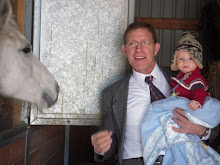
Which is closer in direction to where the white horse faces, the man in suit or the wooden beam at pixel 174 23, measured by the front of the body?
the man in suit

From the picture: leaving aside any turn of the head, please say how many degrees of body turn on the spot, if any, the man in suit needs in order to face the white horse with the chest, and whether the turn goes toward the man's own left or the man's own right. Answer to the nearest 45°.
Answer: approximately 45° to the man's own right

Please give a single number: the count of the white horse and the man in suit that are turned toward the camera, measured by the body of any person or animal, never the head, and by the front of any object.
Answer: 1

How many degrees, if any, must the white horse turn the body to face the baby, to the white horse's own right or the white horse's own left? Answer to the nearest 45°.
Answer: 0° — it already faces them

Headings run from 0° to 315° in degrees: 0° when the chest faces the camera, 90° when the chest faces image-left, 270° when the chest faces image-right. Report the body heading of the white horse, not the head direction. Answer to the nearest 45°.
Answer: approximately 270°

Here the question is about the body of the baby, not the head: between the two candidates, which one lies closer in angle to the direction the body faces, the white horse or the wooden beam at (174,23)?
the white horse

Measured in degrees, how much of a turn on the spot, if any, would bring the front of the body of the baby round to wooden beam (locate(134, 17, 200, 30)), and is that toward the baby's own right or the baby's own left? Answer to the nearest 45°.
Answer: approximately 135° to the baby's own right

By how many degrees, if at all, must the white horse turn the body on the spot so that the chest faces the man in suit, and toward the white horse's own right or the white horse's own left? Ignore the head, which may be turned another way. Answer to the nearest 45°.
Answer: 0° — it already faces them

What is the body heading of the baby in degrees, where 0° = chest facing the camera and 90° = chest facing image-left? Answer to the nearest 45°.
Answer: approximately 45°

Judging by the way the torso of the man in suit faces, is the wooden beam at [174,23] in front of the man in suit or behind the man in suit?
behind
